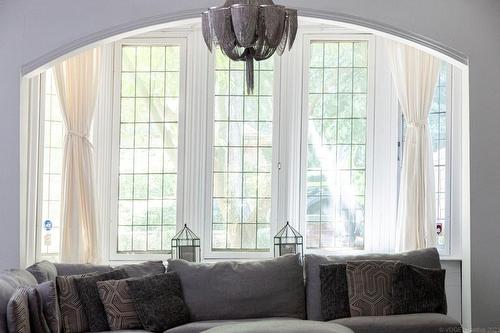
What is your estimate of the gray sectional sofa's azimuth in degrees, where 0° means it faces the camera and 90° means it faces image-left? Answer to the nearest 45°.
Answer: approximately 0°

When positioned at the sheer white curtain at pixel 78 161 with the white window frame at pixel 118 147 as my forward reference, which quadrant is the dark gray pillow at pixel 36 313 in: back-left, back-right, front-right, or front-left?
back-right

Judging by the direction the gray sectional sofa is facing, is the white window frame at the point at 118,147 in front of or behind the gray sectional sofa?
behind

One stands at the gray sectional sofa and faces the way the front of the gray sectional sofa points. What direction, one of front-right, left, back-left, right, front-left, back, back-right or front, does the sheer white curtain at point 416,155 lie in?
back-left

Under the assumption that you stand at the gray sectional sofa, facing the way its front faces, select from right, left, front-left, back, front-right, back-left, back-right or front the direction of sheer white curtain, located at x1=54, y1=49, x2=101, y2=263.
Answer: back-right

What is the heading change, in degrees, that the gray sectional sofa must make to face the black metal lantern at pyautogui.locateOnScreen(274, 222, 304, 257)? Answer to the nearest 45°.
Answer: approximately 180°

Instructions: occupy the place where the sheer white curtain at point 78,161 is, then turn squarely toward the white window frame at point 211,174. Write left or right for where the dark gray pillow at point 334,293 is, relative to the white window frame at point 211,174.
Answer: right

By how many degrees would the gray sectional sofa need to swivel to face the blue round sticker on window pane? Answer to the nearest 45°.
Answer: approximately 135° to its right
